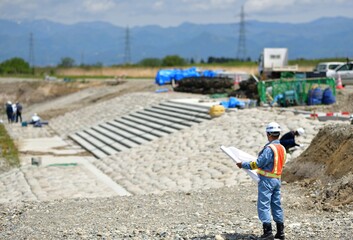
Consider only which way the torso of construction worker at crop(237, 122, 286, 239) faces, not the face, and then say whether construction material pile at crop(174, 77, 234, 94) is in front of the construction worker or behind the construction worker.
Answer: in front

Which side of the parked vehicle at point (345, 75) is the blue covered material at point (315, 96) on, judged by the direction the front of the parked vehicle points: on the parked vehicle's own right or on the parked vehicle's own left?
on the parked vehicle's own left

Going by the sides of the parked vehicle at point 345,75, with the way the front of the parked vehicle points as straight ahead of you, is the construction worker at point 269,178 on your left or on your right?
on your left

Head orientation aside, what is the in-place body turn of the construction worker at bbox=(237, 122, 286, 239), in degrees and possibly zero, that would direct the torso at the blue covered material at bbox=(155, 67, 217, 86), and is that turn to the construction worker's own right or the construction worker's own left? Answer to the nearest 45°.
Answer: approximately 45° to the construction worker's own right

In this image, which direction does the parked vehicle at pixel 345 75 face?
to the viewer's left

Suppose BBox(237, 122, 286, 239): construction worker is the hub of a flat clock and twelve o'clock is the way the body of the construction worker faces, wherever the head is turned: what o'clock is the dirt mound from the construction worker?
The dirt mound is roughly at 2 o'clock from the construction worker.

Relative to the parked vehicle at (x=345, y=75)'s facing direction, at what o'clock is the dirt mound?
The dirt mound is roughly at 9 o'clock from the parked vehicle.

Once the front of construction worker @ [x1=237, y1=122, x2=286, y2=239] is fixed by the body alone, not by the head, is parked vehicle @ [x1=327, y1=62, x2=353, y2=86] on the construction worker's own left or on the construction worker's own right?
on the construction worker's own right

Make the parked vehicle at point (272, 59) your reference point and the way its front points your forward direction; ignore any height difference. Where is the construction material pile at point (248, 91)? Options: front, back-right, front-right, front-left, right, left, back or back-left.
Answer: left

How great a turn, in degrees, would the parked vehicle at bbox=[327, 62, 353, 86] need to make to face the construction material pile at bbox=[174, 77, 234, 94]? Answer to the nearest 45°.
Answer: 0° — it already faces it

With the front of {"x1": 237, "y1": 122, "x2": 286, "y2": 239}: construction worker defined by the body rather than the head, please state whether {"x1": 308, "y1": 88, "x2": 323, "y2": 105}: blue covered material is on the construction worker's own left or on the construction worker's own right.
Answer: on the construction worker's own right

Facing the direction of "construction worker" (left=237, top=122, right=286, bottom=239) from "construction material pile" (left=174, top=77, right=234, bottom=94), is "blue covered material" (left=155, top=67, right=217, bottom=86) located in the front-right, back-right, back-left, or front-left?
back-right

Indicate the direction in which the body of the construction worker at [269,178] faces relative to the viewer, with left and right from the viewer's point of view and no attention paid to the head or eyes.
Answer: facing away from the viewer and to the left of the viewer
